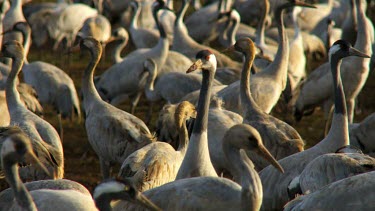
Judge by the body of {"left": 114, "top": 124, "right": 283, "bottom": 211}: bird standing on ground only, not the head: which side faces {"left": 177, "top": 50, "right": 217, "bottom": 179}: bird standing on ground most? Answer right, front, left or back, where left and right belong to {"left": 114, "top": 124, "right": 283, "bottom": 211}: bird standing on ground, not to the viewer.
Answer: left

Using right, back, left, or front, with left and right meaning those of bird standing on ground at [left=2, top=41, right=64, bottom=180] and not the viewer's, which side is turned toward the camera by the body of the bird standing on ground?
left

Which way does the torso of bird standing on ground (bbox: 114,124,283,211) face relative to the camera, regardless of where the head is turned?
to the viewer's right

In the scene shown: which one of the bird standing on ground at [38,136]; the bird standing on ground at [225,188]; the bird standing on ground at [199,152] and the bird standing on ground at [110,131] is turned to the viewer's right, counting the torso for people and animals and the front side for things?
the bird standing on ground at [225,188]

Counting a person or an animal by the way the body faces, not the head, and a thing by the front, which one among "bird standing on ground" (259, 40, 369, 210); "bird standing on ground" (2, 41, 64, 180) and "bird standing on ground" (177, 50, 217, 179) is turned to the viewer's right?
"bird standing on ground" (259, 40, 369, 210)

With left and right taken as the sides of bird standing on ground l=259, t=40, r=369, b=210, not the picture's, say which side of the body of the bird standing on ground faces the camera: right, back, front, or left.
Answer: right

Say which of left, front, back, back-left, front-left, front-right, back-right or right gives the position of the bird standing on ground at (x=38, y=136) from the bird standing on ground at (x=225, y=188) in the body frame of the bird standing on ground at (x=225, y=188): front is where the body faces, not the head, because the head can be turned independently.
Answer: back-left

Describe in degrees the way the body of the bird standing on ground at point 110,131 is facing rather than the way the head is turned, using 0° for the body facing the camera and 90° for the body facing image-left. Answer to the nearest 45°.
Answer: approximately 90°

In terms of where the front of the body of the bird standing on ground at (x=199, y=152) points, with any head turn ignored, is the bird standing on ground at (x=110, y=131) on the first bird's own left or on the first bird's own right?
on the first bird's own right

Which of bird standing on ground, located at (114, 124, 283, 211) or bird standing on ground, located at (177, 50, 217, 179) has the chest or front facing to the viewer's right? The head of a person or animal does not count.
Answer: bird standing on ground, located at (114, 124, 283, 211)

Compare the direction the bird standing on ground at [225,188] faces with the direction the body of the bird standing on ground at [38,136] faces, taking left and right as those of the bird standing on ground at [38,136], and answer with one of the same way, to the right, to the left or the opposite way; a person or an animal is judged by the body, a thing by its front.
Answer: the opposite way

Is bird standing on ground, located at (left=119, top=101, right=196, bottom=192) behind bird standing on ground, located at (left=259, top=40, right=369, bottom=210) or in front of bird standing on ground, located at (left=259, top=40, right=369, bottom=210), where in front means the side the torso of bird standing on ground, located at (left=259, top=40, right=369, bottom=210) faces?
behind

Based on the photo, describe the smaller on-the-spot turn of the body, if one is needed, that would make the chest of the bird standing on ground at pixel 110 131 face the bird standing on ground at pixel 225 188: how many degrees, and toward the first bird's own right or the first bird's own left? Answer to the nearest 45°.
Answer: approximately 90° to the first bird's own left
